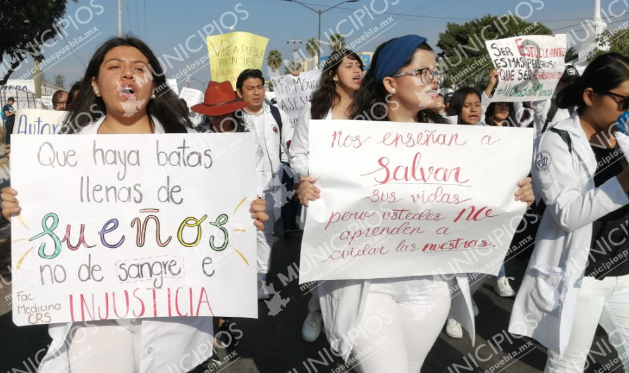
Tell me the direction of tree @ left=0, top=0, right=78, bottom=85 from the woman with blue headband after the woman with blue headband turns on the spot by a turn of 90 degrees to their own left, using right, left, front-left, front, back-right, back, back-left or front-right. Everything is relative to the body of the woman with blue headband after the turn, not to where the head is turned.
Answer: left

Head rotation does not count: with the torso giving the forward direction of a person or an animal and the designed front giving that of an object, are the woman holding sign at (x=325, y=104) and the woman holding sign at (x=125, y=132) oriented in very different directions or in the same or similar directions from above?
same or similar directions

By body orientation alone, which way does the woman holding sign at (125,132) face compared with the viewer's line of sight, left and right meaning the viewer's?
facing the viewer

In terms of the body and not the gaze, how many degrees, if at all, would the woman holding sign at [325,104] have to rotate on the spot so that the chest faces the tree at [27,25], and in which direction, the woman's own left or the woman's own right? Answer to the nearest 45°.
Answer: approximately 180°

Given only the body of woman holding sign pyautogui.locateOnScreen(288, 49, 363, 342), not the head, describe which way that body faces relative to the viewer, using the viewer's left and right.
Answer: facing the viewer and to the right of the viewer

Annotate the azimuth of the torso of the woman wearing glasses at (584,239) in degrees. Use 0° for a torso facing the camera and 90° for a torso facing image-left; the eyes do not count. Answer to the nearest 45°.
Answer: approximately 315°

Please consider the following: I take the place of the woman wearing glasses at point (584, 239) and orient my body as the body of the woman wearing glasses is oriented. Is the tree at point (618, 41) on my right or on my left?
on my left

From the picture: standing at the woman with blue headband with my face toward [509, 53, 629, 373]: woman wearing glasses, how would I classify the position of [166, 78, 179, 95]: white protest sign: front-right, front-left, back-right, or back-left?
back-left

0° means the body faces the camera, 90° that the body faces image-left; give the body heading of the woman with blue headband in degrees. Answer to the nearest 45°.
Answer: approximately 315°

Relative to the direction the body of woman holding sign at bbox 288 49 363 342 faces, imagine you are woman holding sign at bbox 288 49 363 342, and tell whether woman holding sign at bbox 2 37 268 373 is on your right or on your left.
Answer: on your right

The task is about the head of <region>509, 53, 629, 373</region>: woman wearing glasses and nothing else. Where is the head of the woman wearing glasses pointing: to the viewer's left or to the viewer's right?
to the viewer's right

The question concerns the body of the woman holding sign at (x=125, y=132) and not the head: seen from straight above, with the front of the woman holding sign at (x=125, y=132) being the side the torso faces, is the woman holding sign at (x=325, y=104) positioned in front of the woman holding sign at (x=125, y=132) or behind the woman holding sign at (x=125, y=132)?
behind
